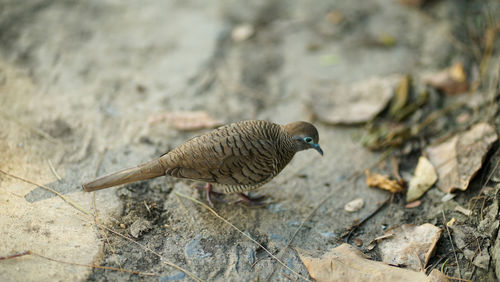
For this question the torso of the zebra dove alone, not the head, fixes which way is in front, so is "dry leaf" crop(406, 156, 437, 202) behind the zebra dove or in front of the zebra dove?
in front

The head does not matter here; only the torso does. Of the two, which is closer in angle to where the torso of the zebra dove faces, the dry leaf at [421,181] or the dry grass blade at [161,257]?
the dry leaf

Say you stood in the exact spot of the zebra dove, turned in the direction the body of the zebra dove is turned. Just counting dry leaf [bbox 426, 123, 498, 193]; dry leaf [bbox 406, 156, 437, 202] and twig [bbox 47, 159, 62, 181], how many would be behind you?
1

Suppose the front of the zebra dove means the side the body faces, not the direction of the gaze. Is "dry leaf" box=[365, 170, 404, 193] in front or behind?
in front

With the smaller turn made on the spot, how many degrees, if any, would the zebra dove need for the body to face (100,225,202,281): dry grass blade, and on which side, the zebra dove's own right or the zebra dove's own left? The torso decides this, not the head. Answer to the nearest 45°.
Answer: approximately 135° to the zebra dove's own right

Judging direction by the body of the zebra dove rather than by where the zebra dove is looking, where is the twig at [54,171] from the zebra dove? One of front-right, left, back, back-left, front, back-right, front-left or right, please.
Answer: back

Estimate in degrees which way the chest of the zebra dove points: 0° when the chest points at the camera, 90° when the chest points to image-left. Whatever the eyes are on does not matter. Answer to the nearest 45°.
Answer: approximately 270°

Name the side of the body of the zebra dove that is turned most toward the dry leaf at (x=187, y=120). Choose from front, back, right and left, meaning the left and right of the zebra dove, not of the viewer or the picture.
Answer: left

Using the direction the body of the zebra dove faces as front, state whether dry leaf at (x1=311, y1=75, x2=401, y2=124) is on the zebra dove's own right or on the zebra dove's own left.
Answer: on the zebra dove's own left

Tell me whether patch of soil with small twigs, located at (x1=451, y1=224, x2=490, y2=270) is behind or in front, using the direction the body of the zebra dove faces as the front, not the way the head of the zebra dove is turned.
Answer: in front
